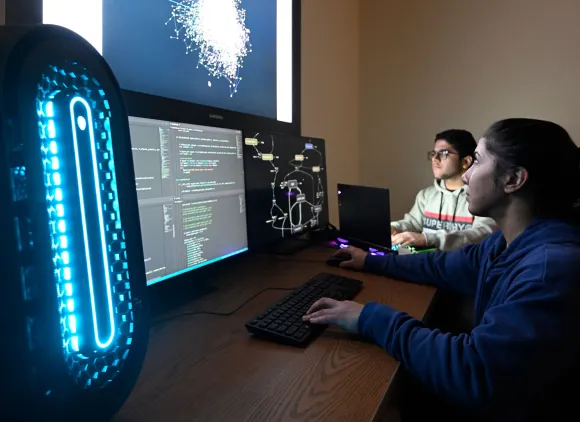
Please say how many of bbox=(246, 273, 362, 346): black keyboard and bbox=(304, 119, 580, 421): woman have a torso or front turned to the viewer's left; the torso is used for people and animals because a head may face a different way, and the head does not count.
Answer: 1

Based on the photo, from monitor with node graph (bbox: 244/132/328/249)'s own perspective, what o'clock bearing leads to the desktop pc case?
The desktop pc case is roughly at 2 o'clock from the monitor with node graph.

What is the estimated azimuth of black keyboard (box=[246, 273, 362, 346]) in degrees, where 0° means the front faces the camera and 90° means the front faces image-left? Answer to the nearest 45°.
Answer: approximately 315°

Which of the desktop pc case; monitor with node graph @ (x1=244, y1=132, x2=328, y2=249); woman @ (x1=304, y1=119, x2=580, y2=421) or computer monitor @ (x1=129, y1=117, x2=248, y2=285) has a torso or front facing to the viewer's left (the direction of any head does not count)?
the woman

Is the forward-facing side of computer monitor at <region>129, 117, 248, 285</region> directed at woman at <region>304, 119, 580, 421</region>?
yes

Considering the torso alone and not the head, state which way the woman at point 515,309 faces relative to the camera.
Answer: to the viewer's left

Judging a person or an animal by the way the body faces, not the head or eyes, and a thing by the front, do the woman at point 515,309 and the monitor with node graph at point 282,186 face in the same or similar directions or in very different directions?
very different directions

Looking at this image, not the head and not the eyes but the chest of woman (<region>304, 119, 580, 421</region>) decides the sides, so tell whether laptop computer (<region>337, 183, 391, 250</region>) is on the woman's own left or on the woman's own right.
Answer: on the woman's own right

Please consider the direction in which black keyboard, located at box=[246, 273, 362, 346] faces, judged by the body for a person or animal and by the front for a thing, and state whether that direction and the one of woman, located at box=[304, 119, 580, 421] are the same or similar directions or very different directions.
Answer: very different directions

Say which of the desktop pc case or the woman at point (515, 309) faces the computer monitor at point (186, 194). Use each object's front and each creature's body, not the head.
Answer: the woman
